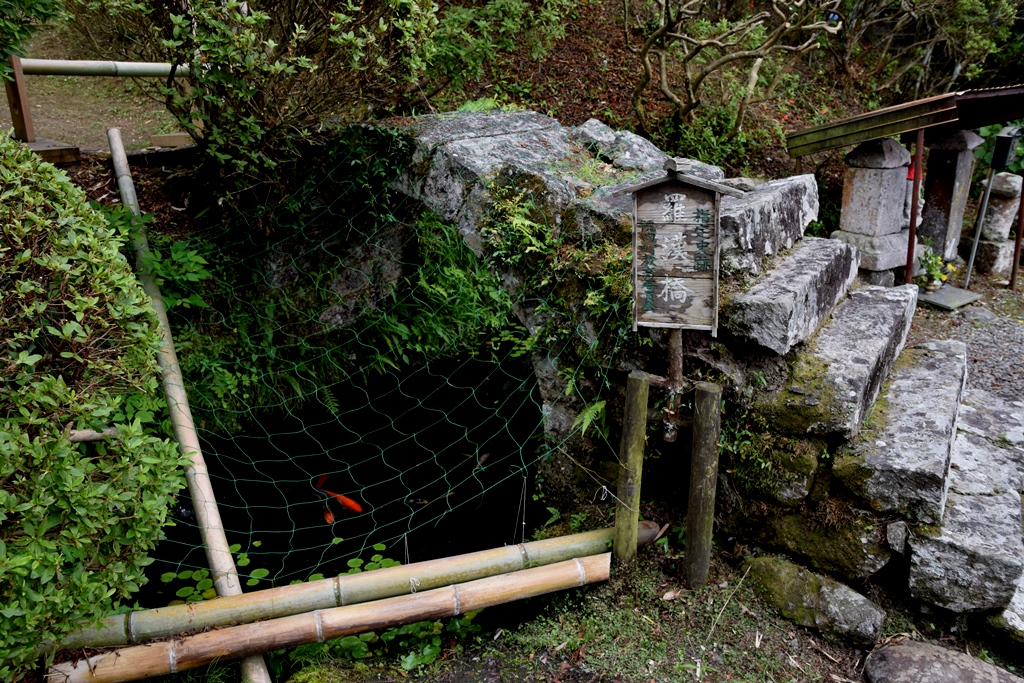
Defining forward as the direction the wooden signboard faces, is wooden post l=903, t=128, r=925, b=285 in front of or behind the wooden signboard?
behind

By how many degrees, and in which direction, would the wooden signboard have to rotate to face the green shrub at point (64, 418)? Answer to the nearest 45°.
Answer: approximately 45° to its right

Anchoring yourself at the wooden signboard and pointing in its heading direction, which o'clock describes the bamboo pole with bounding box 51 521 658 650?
The bamboo pole is roughly at 2 o'clock from the wooden signboard.

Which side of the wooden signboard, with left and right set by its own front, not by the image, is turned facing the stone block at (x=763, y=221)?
back

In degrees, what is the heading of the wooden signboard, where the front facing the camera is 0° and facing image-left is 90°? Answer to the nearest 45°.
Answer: approximately 0°

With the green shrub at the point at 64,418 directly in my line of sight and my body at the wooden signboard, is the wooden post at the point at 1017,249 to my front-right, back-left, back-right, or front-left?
back-right

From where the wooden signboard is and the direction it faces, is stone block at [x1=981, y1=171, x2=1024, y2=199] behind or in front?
behind

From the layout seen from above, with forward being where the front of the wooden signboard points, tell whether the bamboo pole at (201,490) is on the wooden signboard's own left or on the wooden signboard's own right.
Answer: on the wooden signboard's own right

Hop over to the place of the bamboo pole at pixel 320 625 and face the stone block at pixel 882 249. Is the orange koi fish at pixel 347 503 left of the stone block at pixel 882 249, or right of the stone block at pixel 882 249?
left

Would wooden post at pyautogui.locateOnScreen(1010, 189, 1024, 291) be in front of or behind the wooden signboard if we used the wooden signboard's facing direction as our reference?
behind

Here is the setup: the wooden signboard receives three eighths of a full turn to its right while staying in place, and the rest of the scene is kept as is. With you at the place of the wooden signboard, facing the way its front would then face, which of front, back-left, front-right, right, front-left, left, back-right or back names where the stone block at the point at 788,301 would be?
right
